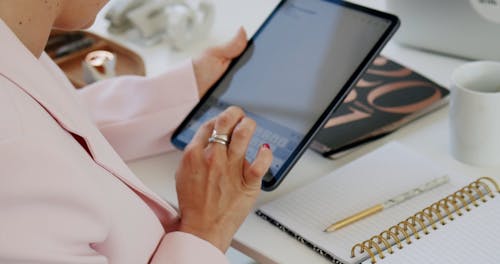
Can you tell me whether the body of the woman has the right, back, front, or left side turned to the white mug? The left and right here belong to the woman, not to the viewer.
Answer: front

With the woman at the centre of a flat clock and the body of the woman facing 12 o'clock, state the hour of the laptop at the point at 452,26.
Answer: The laptop is roughly at 11 o'clock from the woman.

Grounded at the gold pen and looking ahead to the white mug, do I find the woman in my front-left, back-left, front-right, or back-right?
back-left

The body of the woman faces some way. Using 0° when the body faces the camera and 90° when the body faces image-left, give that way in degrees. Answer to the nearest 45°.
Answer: approximately 270°
